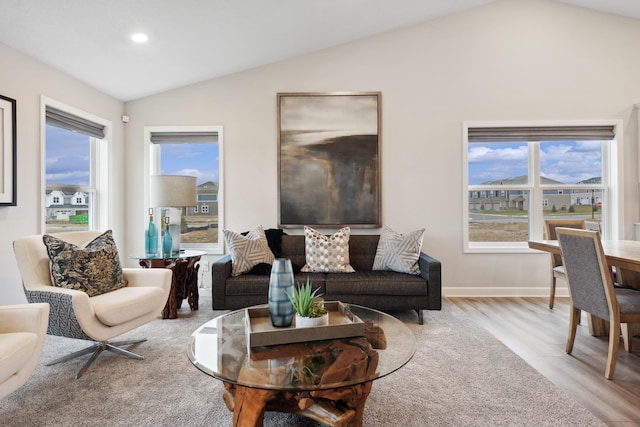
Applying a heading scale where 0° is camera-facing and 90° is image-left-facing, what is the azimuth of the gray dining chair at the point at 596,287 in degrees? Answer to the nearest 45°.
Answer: approximately 225°

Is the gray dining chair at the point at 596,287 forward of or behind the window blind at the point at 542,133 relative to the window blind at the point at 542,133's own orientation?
forward

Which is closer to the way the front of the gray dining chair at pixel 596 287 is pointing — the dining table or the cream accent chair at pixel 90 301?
the dining table

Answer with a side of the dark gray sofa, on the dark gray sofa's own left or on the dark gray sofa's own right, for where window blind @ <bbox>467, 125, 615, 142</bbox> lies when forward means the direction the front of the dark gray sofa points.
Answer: on the dark gray sofa's own left

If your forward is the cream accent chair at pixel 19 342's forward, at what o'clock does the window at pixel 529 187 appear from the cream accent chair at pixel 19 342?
The window is roughly at 11 o'clock from the cream accent chair.

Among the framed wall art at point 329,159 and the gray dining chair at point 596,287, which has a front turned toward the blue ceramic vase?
the framed wall art

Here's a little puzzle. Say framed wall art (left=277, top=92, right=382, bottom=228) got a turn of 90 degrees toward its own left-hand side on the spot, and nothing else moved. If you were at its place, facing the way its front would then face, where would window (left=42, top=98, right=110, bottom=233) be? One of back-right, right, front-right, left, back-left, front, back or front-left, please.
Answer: back

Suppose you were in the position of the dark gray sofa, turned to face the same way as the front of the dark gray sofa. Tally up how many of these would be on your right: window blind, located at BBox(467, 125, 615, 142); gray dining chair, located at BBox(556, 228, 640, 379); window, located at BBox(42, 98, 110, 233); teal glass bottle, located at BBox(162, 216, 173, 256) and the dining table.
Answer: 2

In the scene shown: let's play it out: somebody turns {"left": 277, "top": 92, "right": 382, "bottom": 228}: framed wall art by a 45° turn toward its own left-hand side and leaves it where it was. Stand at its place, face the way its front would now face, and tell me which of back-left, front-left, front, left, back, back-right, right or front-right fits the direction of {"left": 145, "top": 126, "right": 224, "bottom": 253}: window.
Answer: back-right

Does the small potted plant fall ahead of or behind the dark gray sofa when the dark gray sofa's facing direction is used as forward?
ahead

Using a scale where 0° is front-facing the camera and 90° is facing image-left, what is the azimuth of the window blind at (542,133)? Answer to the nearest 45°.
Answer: approximately 0°

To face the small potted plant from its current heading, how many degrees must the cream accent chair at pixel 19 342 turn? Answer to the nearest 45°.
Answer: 0° — it already faces it
